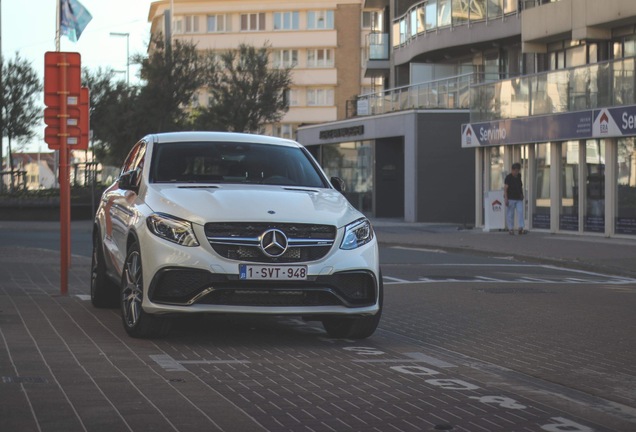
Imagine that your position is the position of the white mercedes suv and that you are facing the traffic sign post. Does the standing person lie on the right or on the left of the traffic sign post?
right

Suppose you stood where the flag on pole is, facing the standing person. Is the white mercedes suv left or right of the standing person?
right

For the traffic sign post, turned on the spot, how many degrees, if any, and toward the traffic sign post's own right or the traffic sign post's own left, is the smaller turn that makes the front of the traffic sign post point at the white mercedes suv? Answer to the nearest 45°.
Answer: approximately 180°

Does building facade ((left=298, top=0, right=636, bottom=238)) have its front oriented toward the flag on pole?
no

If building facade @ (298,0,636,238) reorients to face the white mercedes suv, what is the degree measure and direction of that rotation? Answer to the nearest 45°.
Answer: approximately 45° to its left

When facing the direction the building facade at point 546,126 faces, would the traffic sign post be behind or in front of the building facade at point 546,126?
in front

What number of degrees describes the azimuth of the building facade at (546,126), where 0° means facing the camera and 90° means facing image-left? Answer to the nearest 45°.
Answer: approximately 45°
